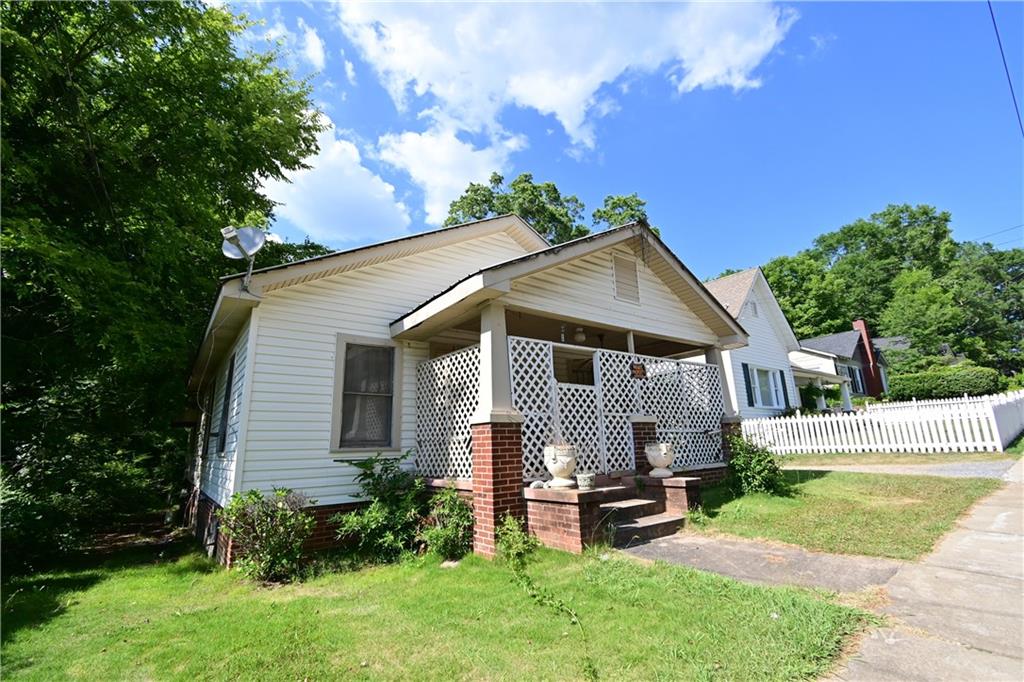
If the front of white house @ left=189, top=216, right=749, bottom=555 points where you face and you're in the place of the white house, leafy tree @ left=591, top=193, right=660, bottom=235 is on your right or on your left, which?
on your left

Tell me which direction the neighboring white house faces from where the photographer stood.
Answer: facing the viewer and to the right of the viewer

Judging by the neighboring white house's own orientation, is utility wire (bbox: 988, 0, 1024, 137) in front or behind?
in front

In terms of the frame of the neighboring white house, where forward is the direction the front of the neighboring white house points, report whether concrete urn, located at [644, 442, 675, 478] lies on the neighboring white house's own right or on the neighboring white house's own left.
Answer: on the neighboring white house's own right

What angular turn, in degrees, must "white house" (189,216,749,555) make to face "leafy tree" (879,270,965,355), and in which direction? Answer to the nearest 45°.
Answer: approximately 90° to its left

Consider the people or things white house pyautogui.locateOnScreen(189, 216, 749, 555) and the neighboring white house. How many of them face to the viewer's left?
0

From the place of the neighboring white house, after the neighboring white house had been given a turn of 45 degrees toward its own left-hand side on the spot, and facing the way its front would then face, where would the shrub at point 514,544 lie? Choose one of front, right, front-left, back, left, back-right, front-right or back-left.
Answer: right

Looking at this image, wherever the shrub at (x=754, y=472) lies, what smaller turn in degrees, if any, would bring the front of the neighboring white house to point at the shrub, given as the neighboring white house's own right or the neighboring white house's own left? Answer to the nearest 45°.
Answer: approximately 45° to the neighboring white house's own right

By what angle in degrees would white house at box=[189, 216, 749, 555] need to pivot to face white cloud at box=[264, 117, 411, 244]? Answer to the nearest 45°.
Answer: approximately 180°
